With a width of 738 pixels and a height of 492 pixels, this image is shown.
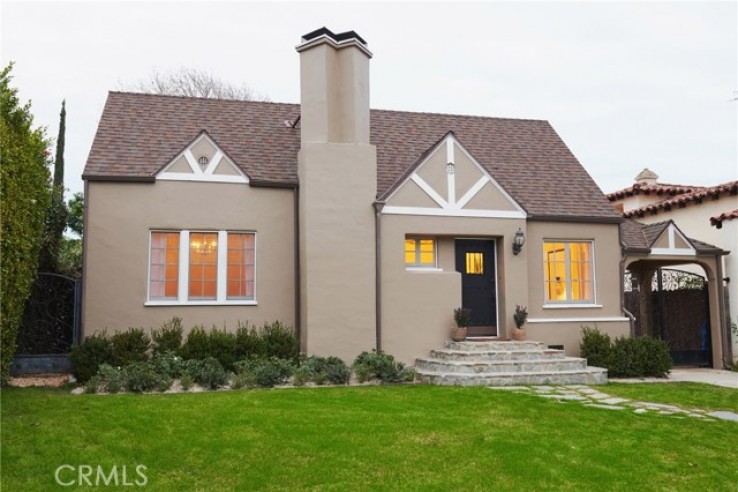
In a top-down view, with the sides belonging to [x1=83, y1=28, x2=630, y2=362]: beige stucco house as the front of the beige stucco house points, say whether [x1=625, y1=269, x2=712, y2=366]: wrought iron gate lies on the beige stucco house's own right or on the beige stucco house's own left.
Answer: on the beige stucco house's own left

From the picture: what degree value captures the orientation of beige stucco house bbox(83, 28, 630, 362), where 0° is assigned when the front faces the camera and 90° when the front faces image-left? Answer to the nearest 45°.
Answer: approximately 0°

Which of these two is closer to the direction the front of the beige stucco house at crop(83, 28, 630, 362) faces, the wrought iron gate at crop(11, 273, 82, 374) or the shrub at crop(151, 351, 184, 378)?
the shrub

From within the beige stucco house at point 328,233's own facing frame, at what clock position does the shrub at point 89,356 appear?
The shrub is roughly at 2 o'clock from the beige stucco house.

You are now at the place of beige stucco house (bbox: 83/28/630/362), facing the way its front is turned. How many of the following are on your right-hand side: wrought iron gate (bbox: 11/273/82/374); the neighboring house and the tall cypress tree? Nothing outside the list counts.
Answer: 2

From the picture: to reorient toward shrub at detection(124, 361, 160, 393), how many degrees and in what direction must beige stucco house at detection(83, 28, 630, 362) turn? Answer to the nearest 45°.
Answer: approximately 45° to its right

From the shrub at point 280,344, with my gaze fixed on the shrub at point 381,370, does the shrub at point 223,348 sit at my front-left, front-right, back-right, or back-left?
back-right

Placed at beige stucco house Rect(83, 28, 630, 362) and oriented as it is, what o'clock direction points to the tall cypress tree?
The tall cypress tree is roughly at 3 o'clock from the beige stucco house.

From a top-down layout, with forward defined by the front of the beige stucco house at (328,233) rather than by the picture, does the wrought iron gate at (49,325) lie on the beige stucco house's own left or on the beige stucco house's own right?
on the beige stucco house's own right

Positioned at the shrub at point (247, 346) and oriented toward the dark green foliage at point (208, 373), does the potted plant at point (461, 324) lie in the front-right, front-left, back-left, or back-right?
back-left

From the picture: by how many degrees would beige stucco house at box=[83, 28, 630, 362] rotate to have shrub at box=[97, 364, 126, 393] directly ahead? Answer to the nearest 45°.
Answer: approximately 45° to its right
